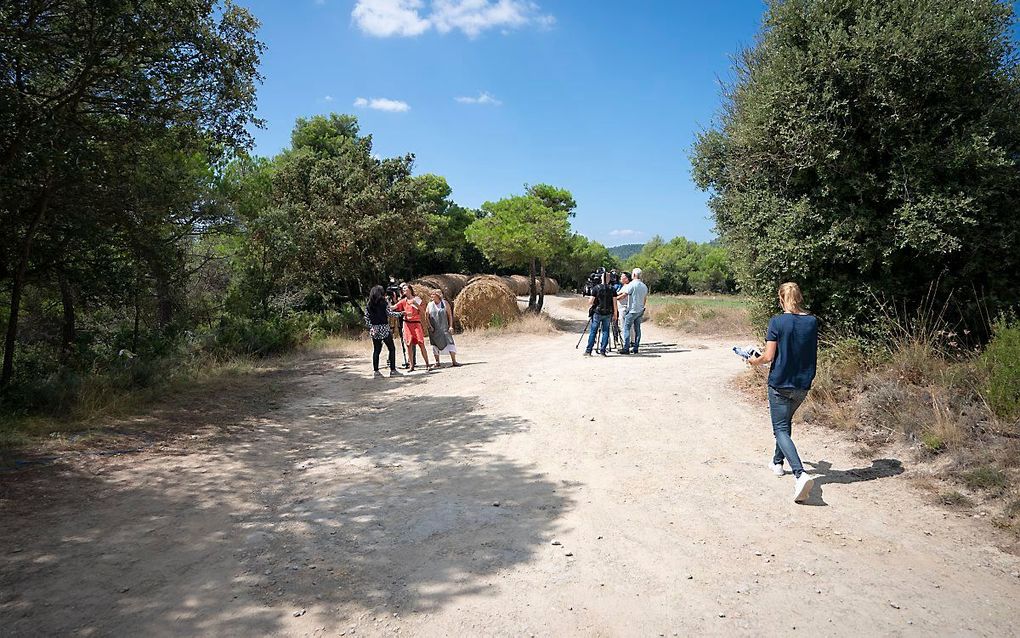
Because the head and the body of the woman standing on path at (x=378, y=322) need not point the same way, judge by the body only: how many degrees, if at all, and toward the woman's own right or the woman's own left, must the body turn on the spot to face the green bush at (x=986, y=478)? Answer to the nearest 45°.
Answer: approximately 90° to the woman's own right

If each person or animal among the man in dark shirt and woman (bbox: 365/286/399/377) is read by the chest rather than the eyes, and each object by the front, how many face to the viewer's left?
0

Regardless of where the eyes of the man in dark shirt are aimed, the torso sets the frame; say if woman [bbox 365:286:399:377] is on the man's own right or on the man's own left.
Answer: on the man's own left

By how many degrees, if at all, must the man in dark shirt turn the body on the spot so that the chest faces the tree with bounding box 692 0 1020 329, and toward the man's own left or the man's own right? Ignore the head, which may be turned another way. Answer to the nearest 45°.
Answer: approximately 135° to the man's own right

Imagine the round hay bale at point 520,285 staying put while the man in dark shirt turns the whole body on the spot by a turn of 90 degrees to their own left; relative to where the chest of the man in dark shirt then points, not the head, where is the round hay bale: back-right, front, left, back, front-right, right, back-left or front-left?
right

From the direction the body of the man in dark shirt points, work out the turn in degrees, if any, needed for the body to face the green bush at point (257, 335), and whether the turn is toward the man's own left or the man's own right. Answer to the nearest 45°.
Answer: approximately 90° to the man's own left

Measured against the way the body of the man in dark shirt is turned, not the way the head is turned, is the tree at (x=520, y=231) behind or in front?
in front

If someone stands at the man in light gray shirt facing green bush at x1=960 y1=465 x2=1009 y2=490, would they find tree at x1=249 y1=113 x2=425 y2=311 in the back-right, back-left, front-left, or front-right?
back-right

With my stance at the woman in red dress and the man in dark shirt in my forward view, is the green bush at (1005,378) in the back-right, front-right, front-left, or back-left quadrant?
front-right

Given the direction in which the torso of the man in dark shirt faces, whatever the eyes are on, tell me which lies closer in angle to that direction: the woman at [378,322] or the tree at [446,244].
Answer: the tree

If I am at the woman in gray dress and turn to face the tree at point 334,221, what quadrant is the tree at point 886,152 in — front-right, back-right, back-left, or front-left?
back-right

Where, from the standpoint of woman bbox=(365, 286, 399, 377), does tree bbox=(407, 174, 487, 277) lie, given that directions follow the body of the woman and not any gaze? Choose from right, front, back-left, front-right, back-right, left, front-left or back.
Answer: front-left

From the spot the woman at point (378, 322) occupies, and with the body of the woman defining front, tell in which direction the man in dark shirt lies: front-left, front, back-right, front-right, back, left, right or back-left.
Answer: front-right

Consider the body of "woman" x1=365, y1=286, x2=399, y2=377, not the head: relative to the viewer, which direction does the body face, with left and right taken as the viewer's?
facing away from the viewer and to the right of the viewer

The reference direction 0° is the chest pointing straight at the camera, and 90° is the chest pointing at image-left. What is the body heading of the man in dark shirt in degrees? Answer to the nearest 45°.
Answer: approximately 180°
